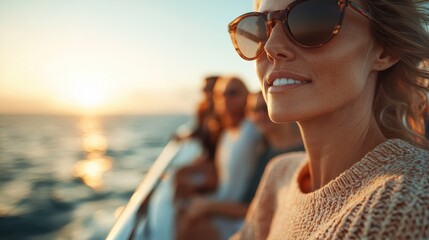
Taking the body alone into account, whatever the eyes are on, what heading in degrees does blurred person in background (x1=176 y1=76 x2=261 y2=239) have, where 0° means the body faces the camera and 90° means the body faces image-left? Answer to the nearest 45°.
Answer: approximately 45°

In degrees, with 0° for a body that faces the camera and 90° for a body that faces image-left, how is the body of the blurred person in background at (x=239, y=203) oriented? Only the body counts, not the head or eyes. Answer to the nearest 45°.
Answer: approximately 45°
